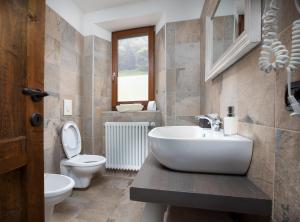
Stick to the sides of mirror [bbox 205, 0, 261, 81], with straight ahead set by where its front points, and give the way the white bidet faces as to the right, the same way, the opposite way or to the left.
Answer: the opposite way

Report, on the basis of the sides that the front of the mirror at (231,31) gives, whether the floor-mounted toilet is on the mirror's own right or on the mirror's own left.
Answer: on the mirror's own right

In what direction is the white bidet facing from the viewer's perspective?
to the viewer's right

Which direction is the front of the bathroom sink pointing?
to the viewer's left

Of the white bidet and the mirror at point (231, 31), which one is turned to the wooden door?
the mirror

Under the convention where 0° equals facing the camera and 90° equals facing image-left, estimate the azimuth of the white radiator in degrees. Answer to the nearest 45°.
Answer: approximately 0°

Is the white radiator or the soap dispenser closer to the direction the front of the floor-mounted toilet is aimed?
the soap dispenser

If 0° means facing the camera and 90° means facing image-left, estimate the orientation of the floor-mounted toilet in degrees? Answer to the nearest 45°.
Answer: approximately 315°

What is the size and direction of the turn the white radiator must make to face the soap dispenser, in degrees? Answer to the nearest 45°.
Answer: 0° — it already faces it
